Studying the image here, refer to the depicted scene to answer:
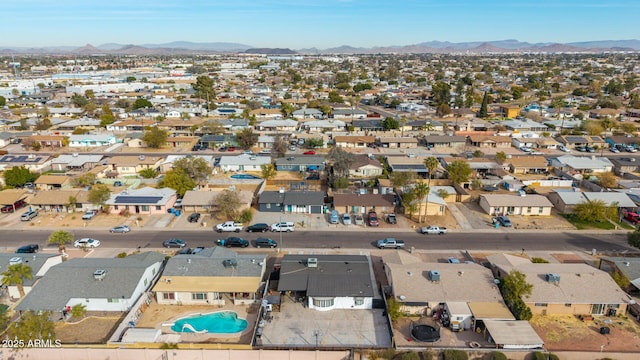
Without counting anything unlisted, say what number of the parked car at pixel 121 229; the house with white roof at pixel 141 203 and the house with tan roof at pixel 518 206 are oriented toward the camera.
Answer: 2

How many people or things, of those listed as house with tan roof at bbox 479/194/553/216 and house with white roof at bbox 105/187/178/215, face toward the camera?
2

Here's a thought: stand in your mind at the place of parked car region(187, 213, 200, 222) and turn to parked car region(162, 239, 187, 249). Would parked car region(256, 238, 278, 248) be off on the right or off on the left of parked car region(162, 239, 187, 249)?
left
